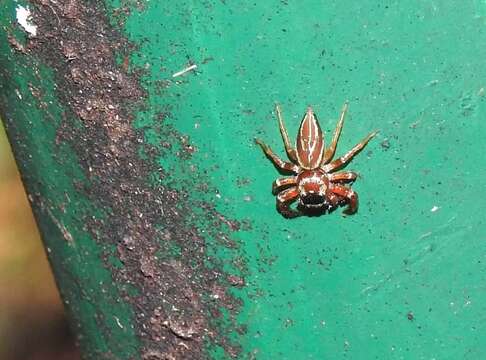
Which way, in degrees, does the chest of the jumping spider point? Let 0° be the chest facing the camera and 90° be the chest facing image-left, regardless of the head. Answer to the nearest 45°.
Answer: approximately 0°
